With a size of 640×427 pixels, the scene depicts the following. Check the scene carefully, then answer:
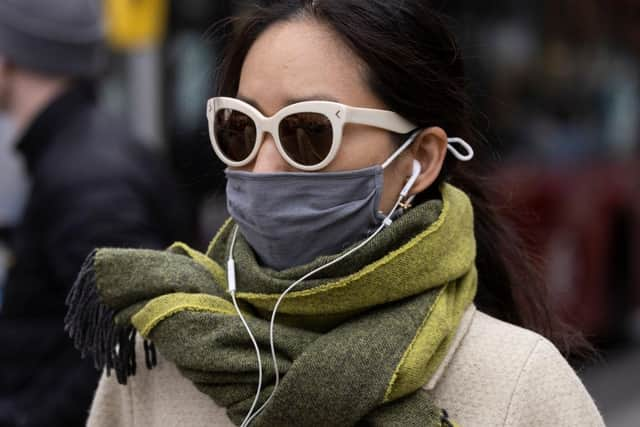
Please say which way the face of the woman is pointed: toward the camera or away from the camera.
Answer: toward the camera

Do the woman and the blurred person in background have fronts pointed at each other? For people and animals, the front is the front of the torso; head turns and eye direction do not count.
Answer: no

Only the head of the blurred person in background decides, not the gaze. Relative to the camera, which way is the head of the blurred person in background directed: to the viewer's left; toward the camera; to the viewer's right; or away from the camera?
to the viewer's left

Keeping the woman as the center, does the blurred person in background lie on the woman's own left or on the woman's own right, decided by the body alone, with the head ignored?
on the woman's own right

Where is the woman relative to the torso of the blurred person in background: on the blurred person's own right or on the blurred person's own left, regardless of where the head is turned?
on the blurred person's own left

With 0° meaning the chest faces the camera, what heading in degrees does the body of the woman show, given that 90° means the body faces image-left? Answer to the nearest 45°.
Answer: approximately 45°

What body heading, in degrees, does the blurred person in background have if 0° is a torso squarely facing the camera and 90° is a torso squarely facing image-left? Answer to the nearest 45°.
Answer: approximately 90°
